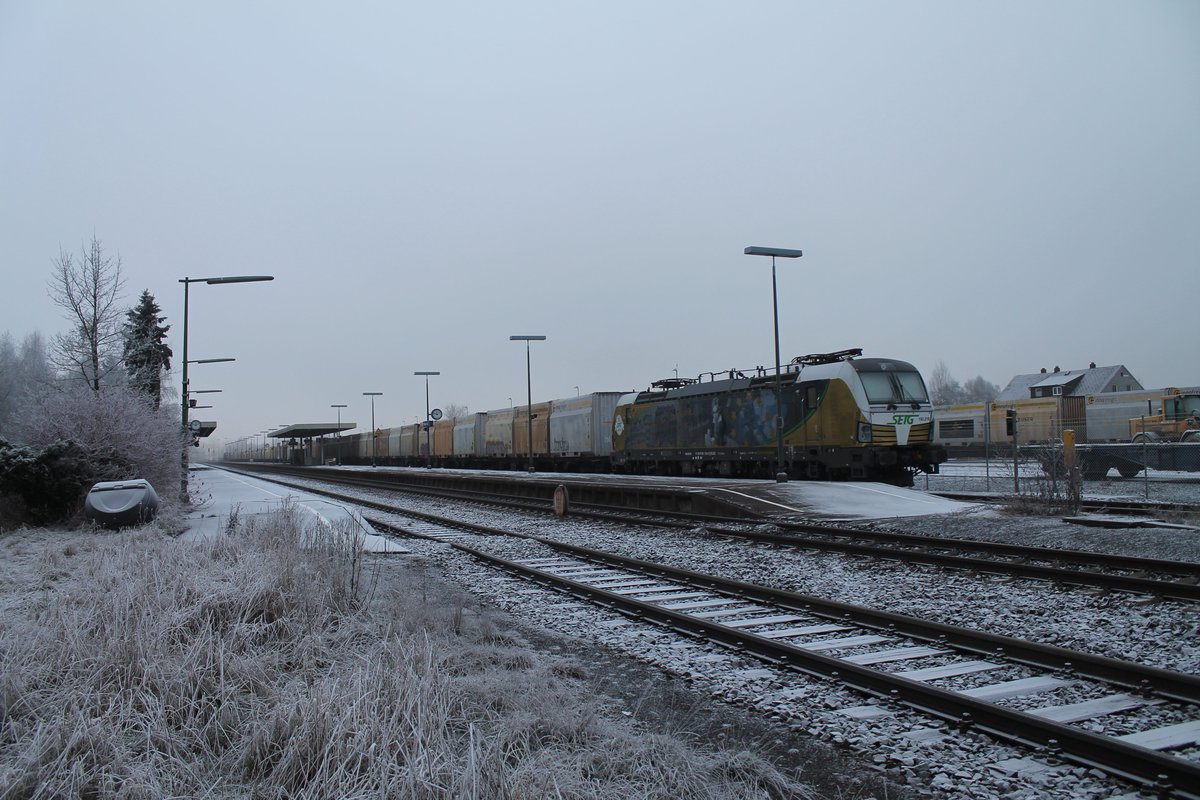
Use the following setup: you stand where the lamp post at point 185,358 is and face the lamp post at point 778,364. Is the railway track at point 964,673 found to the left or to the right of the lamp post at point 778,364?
right

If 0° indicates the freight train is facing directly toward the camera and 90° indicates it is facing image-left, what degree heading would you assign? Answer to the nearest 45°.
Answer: approximately 315°

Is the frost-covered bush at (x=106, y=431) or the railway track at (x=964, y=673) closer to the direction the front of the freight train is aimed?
the railway track

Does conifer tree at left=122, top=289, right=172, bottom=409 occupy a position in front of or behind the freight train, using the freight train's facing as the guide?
behind

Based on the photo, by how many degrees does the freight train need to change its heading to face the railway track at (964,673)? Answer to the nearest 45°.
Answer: approximately 45° to its right

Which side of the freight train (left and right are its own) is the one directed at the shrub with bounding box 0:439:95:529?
right
